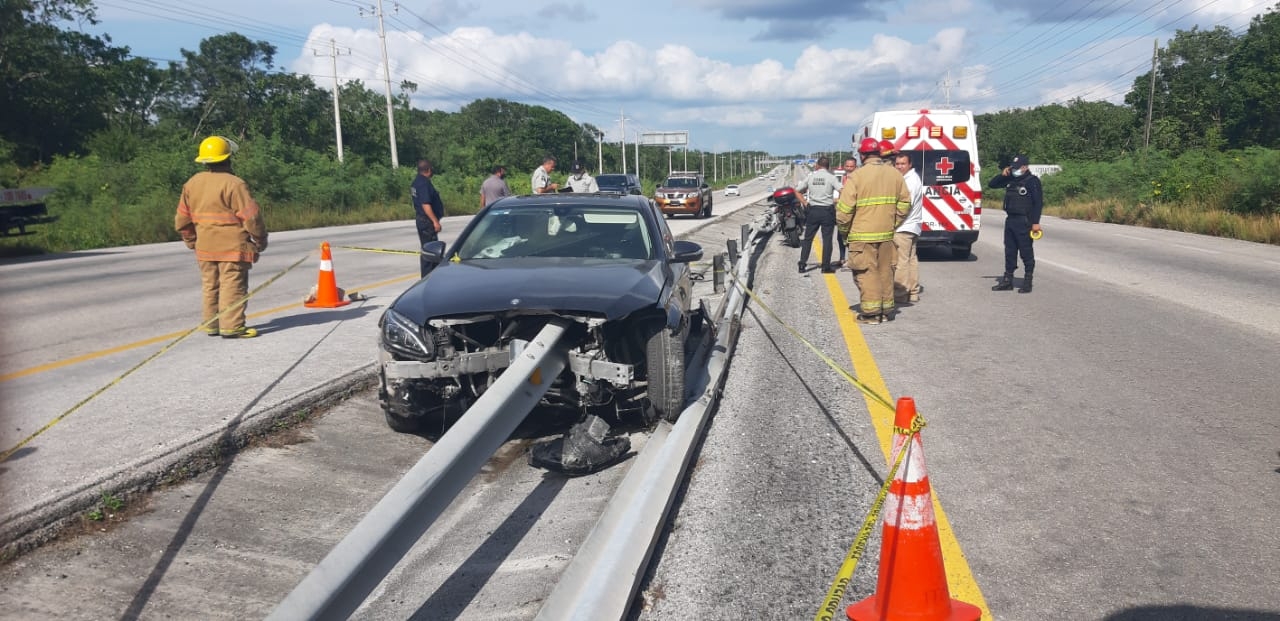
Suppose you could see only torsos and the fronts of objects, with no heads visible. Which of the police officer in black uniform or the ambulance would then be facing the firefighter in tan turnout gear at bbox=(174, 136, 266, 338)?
the police officer in black uniform

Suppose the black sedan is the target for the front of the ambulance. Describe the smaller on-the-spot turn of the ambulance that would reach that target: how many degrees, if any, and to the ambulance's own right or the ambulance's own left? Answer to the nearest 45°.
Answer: approximately 180°

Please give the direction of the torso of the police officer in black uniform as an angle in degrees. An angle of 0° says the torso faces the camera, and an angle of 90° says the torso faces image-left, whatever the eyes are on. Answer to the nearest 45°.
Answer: approximately 45°

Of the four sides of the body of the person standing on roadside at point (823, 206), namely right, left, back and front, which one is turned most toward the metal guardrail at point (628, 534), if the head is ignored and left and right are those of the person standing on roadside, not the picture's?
back

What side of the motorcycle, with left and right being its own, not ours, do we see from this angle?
back

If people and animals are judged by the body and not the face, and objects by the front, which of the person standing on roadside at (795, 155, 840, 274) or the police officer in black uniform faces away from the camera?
the person standing on roadside

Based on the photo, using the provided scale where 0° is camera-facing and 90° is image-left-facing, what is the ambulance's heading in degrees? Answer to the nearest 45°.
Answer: approximately 180°

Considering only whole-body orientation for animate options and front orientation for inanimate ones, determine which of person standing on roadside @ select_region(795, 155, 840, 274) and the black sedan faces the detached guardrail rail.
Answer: the black sedan

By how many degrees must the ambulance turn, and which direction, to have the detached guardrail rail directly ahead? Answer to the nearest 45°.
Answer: approximately 180°
